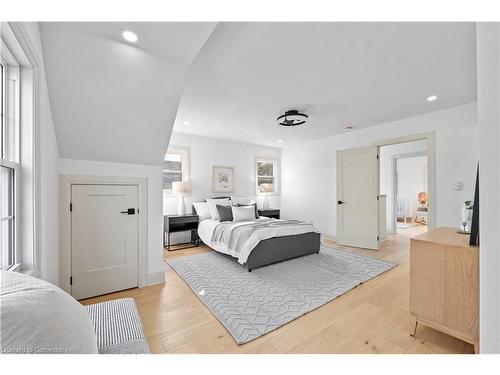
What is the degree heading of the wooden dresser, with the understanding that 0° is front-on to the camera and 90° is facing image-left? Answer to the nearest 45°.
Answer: approximately 135°

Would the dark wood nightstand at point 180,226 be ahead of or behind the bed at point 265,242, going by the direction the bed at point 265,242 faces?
behind

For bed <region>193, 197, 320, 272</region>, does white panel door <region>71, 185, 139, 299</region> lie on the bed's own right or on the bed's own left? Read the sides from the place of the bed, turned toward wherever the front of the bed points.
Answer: on the bed's own right
